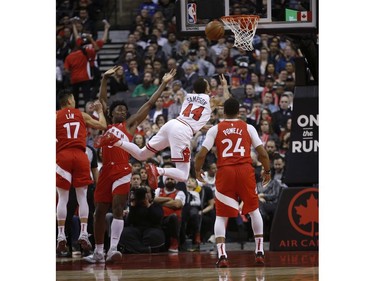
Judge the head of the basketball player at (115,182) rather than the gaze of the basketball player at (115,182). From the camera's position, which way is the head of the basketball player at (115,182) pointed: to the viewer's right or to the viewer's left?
to the viewer's right

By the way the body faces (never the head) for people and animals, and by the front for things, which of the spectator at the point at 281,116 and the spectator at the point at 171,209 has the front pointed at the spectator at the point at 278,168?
the spectator at the point at 281,116

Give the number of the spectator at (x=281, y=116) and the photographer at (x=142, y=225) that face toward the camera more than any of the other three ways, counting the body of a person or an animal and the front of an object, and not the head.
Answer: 2

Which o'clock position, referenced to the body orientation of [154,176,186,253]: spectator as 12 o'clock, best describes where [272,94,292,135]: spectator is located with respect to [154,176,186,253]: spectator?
[272,94,292,135]: spectator is roughly at 7 o'clock from [154,176,186,253]: spectator.

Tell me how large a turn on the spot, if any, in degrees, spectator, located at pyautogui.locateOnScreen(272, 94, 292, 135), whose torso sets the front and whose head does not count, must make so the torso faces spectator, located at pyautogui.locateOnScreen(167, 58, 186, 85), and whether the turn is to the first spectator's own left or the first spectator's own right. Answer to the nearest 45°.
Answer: approximately 135° to the first spectator's own right

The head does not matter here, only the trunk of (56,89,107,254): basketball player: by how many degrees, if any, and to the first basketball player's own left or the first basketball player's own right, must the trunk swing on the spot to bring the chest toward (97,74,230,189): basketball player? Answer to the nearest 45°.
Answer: approximately 90° to the first basketball player's own right

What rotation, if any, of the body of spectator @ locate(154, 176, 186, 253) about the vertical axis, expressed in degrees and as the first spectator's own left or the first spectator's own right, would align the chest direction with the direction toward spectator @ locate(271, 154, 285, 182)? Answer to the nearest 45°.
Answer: approximately 135° to the first spectator's own left

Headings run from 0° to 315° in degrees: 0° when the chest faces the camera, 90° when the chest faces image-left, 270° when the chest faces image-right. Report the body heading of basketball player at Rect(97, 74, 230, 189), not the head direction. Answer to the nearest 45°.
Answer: approximately 225°

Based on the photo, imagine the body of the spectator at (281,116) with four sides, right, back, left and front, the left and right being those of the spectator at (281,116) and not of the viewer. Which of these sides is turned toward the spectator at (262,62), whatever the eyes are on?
back

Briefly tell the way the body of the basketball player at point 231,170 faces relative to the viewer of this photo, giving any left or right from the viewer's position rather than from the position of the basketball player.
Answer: facing away from the viewer

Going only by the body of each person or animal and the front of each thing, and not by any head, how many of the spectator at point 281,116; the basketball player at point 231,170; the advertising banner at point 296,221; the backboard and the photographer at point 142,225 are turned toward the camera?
4

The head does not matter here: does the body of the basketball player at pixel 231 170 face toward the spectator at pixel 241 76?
yes

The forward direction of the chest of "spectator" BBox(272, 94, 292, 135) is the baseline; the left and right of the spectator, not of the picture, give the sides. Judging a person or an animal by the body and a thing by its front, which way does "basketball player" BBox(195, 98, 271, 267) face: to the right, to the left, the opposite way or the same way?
the opposite way
